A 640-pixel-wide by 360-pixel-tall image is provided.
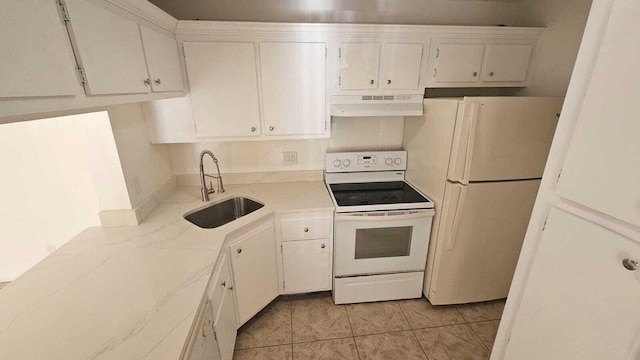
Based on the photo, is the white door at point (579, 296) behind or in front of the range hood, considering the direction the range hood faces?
in front

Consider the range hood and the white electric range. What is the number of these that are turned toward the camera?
2

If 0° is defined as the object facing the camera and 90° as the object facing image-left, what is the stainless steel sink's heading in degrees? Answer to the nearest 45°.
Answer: approximately 315°

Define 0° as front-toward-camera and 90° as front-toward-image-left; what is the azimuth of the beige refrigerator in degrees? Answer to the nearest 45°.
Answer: approximately 315°

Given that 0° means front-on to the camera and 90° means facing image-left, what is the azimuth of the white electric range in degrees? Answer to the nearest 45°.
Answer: approximately 0°

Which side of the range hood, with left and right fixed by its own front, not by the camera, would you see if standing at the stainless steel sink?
right

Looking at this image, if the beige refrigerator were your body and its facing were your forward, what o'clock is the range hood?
The range hood is roughly at 4 o'clock from the beige refrigerator.
